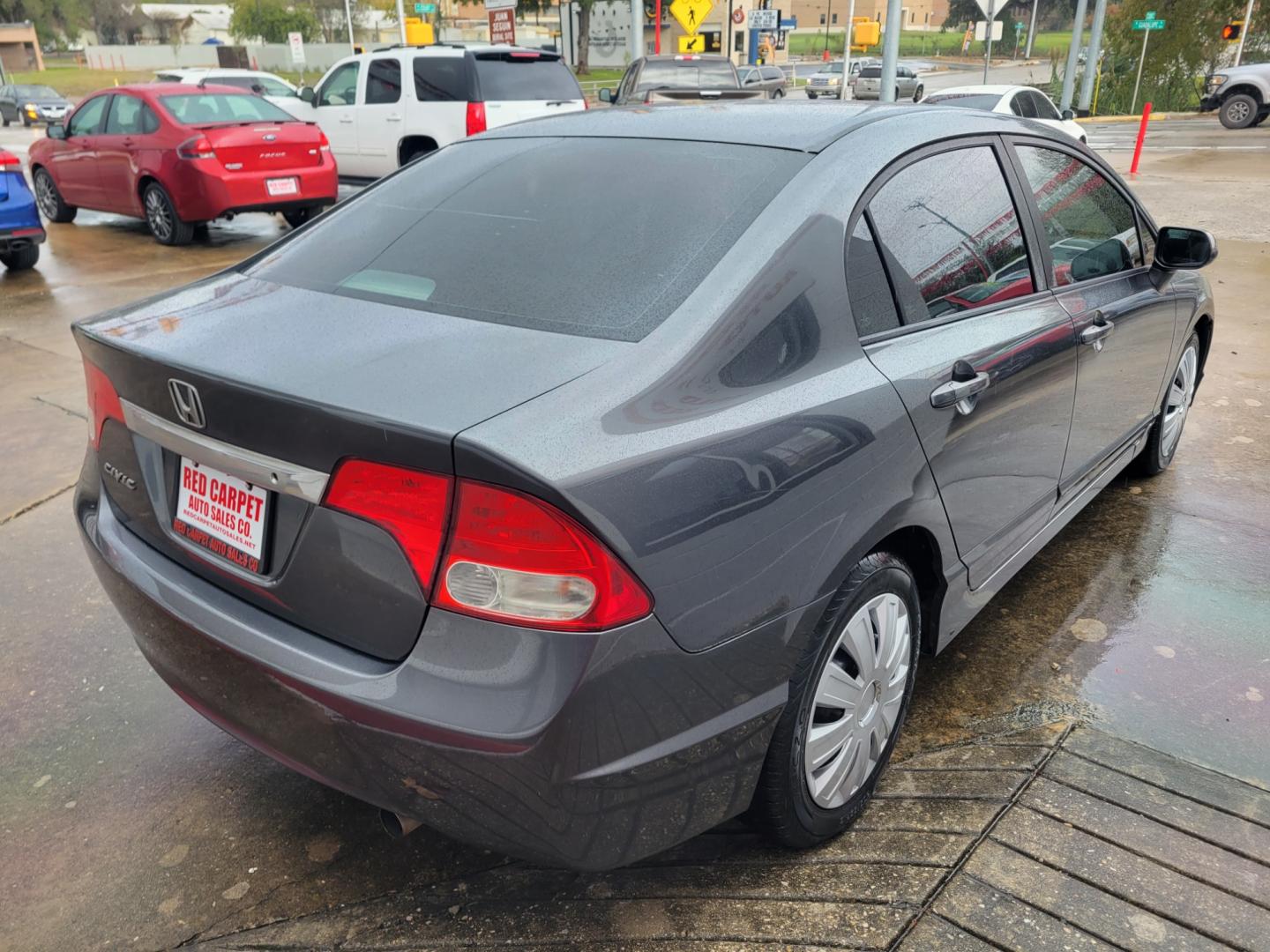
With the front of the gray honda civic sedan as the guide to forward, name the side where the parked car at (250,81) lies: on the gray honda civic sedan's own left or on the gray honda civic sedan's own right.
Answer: on the gray honda civic sedan's own left

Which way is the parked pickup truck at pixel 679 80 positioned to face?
away from the camera

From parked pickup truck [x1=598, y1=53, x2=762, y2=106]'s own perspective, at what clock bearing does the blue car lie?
The blue car is roughly at 7 o'clock from the parked pickup truck.

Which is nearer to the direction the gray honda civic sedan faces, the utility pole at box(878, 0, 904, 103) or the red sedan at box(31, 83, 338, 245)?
the utility pole

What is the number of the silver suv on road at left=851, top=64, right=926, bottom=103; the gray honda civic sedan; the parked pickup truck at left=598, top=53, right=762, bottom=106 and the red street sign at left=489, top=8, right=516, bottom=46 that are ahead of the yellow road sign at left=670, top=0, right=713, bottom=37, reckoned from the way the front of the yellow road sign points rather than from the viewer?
2

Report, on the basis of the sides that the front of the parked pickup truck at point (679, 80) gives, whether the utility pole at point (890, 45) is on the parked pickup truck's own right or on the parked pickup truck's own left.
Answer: on the parked pickup truck's own right

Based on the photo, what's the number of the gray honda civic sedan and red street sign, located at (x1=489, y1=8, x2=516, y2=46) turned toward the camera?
1

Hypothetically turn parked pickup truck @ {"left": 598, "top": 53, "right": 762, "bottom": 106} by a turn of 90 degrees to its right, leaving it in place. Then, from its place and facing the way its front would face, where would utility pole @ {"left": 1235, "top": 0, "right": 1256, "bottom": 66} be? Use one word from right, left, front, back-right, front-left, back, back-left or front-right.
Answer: front-left

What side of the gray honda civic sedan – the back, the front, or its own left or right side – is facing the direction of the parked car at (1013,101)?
front

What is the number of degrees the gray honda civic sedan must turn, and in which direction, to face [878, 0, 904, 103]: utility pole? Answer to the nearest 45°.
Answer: approximately 45° to its left

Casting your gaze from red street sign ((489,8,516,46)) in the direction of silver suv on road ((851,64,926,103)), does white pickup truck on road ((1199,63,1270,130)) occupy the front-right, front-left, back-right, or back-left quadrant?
front-right

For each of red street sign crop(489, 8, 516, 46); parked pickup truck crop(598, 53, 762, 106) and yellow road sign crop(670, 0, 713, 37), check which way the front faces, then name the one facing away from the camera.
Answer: the parked pickup truck

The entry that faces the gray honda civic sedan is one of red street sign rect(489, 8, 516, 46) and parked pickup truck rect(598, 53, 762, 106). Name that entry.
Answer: the red street sign

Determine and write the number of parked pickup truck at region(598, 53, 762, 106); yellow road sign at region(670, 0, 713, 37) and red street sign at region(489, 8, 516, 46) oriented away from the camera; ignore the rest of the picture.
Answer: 1

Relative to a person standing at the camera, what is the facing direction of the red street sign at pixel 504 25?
facing the viewer

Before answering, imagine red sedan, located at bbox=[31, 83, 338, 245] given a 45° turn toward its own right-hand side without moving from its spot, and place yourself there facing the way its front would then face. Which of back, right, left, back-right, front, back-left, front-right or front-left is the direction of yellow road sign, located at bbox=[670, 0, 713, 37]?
front-right

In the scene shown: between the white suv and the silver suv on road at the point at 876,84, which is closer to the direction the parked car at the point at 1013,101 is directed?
the silver suv on road
